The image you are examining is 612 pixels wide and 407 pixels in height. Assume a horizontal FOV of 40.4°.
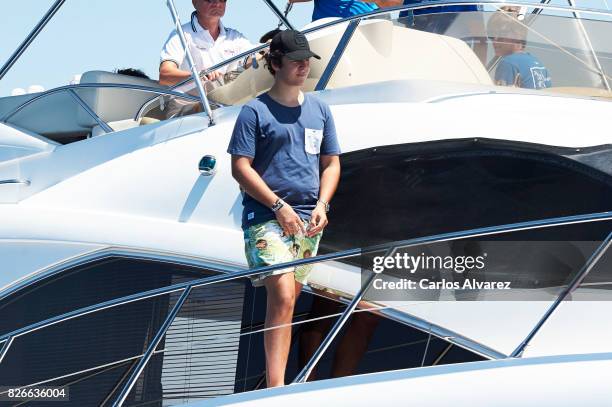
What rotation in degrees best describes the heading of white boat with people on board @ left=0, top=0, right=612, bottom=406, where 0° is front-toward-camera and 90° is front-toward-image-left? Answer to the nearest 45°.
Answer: approximately 315°

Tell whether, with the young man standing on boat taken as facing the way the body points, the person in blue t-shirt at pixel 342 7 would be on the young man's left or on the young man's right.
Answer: on the young man's left

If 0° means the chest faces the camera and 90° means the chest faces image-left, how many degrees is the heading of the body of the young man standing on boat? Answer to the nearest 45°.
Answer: approximately 315°

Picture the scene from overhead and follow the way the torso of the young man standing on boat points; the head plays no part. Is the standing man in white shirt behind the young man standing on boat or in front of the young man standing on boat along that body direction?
behind
